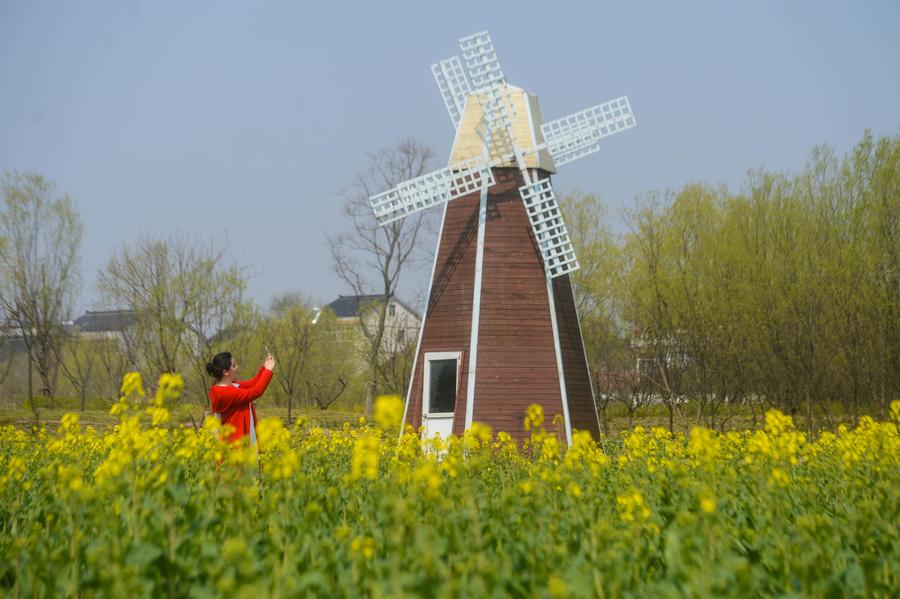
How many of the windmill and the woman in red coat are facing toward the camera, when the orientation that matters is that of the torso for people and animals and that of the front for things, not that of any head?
1

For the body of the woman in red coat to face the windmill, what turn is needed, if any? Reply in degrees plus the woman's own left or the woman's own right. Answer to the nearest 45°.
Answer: approximately 45° to the woman's own left

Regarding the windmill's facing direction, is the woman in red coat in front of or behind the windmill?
in front

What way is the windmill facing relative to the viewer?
toward the camera

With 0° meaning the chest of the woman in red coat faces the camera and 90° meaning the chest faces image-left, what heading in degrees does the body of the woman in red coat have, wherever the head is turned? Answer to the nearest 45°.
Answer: approximately 270°
